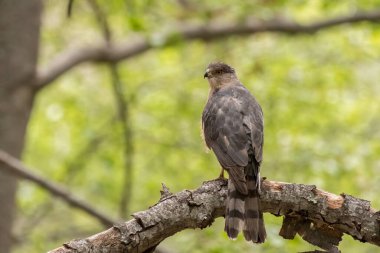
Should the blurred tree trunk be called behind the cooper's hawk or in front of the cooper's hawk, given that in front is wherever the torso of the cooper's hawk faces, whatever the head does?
in front

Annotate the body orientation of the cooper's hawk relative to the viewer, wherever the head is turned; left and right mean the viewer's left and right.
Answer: facing away from the viewer and to the left of the viewer

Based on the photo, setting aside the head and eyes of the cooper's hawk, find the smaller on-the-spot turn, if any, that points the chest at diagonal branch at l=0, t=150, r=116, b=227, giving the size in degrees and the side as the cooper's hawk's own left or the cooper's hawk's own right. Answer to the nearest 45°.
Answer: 0° — it already faces it
